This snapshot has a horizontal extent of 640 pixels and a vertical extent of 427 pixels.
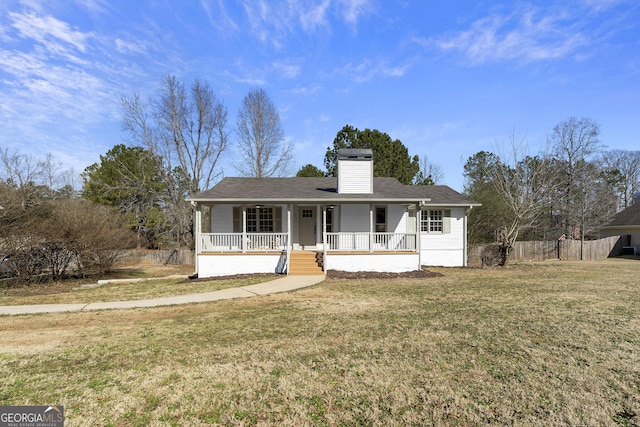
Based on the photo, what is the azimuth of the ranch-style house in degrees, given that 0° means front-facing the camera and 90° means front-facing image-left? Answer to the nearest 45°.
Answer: approximately 0°

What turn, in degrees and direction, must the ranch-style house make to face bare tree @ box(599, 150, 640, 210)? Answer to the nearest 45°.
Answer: approximately 135° to its left

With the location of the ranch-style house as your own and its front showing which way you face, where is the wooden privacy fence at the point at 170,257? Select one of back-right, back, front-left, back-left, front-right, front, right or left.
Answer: back-right

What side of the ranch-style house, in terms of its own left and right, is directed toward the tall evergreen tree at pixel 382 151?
back
